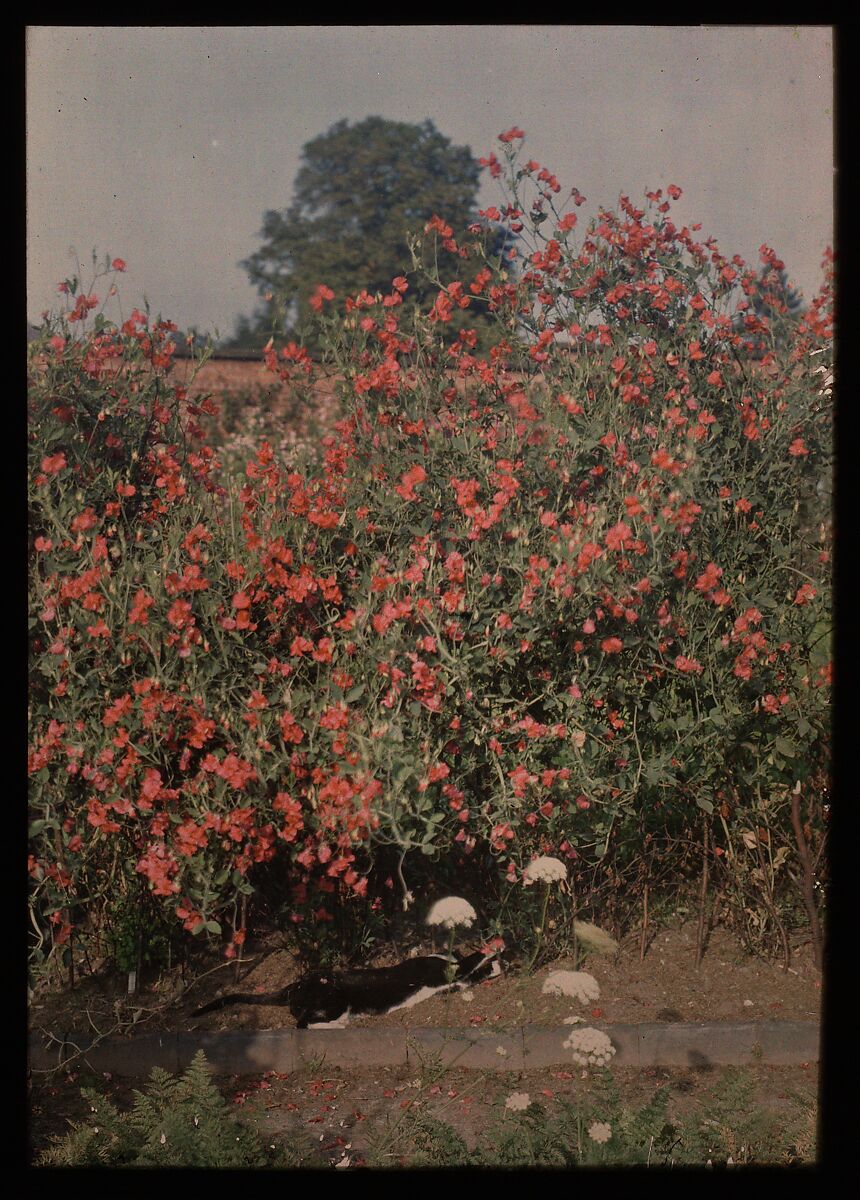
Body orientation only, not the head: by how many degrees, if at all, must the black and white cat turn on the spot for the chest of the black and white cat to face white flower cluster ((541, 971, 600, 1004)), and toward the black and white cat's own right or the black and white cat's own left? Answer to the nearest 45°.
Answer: approximately 45° to the black and white cat's own right

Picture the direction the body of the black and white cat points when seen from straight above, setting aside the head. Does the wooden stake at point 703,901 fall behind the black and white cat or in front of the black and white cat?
in front

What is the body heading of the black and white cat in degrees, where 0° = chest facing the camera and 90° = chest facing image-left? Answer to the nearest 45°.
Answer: approximately 270°

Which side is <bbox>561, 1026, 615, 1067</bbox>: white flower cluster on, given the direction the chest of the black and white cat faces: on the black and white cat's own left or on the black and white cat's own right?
on the black and white cat's own right

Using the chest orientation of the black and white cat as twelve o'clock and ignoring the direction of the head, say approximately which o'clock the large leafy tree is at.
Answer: The large leafy tree is roughly at 9 o'clock from the black and white cat.
